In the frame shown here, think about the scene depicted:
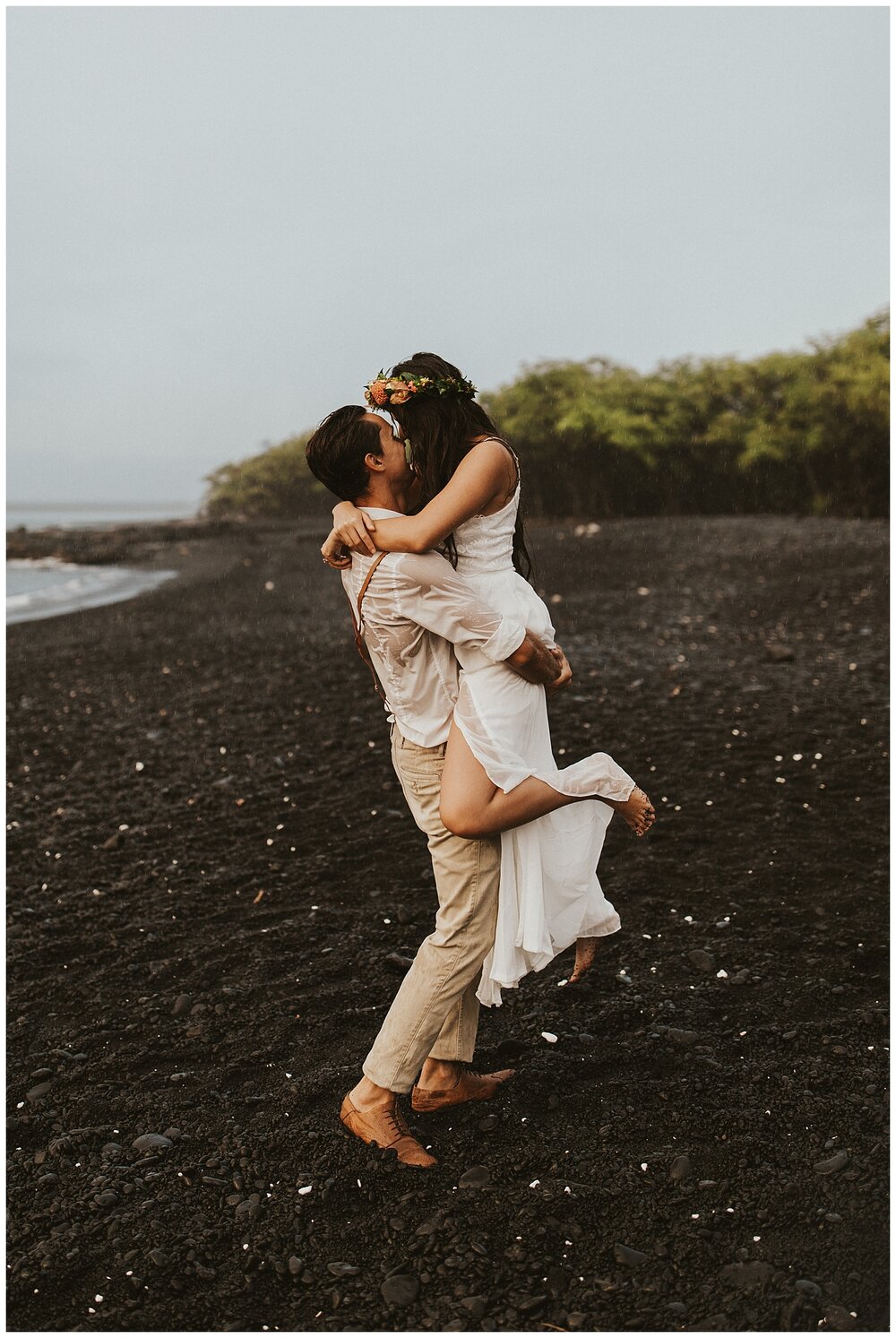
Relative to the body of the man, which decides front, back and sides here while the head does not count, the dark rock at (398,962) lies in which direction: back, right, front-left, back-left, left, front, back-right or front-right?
left

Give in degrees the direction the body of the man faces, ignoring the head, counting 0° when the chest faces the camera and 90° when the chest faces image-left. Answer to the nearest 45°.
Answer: approximately 270°

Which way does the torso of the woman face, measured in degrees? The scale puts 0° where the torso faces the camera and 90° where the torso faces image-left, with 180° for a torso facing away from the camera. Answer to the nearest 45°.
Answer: approximately 90°

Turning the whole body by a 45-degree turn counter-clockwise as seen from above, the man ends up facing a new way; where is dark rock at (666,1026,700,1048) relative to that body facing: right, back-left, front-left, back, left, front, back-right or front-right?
front

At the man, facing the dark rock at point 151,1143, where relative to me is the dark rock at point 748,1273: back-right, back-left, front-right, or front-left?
back-left
